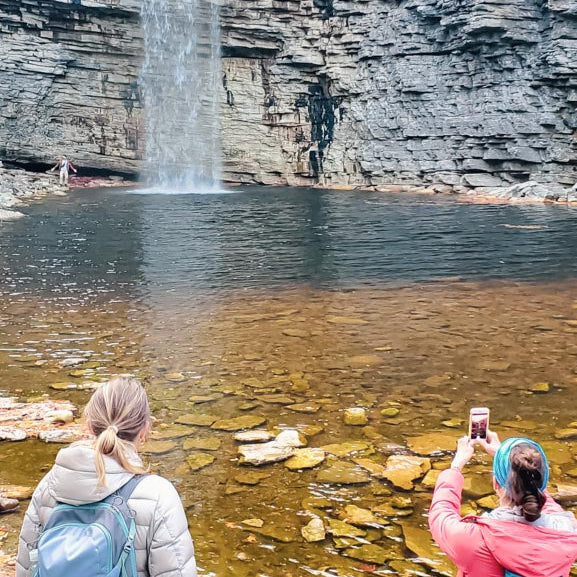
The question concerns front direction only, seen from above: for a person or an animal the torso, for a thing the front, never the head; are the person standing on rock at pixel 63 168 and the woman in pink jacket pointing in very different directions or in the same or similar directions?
very different directions

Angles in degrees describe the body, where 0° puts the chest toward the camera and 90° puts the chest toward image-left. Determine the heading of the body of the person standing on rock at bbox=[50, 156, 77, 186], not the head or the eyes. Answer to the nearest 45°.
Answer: approximately 0°

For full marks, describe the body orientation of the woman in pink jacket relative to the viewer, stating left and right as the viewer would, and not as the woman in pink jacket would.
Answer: facing away from the viewer and to the left of the viewer

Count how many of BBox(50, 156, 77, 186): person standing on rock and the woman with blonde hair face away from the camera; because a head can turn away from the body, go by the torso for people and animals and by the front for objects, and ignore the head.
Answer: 1

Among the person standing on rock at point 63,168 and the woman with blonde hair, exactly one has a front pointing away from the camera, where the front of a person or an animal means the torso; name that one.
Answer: the woman with blonde hair

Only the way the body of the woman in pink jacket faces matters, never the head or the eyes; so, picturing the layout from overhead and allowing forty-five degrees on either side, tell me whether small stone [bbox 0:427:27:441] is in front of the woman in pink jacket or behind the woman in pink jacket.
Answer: in front

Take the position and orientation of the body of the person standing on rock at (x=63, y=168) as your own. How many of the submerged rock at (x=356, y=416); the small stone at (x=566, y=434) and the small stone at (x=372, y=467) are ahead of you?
3

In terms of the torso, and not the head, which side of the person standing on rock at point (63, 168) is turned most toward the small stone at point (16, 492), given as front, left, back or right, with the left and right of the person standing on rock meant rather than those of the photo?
front

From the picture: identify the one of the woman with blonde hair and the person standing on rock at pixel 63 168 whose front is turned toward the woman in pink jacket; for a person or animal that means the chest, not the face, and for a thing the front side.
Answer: the person standing on rock

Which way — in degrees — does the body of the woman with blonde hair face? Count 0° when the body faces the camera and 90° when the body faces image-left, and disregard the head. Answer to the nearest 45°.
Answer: approximately 180°

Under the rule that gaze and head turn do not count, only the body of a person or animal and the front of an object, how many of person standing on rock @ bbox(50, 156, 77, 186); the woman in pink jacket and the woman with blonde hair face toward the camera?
1
